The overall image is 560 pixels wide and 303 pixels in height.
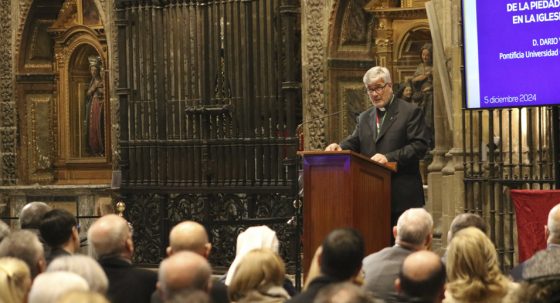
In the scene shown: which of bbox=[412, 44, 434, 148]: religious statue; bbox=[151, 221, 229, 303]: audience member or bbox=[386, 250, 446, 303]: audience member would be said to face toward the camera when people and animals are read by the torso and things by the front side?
the religious statue

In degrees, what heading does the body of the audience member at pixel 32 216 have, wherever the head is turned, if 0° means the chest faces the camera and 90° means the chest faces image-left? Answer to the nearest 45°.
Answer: approximately 225°

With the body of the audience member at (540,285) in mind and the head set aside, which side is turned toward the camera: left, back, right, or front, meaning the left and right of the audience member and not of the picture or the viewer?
back

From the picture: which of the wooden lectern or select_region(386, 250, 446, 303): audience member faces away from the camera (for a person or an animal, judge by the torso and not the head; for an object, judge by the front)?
the audience member

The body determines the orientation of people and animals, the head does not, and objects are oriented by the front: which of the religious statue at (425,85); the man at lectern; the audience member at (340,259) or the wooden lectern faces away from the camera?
the audience member

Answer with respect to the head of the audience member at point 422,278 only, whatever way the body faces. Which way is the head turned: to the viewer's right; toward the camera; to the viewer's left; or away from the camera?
away from the camera

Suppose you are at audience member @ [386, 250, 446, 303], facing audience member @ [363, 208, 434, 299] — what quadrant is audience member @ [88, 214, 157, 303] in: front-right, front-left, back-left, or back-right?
front-left

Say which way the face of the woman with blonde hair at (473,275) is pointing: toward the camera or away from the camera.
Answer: away from the camera

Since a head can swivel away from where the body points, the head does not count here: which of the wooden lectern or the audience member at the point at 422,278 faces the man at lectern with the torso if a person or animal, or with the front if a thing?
the audience member

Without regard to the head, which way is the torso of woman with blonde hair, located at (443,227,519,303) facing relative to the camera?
away from the camera

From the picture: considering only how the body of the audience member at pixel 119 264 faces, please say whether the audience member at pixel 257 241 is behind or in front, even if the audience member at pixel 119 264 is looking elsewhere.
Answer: in front

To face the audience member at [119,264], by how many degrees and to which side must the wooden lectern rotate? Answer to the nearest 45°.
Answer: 0° — it already faces them

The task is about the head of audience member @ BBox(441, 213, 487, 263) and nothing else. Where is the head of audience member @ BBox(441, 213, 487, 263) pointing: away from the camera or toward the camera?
away from the camera

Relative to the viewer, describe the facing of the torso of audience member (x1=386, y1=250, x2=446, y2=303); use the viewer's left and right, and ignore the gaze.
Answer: facing away from the viewer

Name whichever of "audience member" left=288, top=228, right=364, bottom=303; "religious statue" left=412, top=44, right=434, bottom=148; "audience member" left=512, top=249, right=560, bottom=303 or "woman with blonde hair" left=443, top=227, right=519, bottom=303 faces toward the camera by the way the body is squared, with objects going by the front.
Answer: the religious statue

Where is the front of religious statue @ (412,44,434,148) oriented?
toward the camera

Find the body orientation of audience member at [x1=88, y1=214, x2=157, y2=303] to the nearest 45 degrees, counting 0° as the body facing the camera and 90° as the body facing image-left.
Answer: approximately 225°

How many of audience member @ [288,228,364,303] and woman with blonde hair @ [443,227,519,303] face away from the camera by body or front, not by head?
2

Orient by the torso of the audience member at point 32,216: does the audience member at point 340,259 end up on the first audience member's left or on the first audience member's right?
on the first audience member's right

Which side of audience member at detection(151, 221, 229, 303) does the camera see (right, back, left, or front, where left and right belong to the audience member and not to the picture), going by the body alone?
back

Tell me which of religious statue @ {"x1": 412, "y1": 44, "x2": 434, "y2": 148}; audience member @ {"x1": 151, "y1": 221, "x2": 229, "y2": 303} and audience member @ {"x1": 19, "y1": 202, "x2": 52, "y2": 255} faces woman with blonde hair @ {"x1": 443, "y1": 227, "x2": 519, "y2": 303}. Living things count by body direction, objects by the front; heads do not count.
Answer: the religious statue

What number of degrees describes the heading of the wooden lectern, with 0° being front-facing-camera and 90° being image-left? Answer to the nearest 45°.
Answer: approximately 45°

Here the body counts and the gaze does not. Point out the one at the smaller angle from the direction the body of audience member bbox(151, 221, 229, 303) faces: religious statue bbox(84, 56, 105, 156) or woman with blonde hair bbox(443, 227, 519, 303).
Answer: the religious statue
